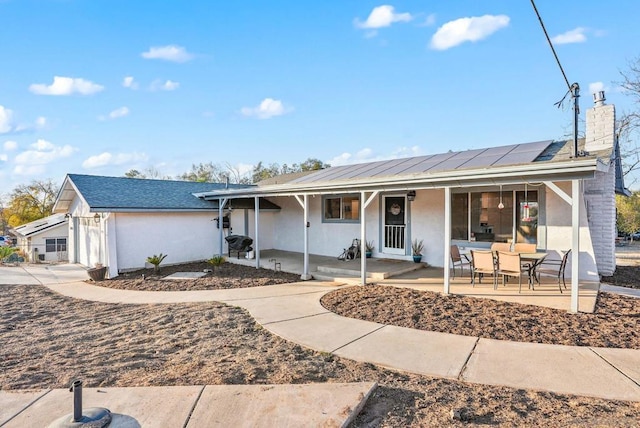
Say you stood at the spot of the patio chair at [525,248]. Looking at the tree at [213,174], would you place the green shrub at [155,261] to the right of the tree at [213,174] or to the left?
left

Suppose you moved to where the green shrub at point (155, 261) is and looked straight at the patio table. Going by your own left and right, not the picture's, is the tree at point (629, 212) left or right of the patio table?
left

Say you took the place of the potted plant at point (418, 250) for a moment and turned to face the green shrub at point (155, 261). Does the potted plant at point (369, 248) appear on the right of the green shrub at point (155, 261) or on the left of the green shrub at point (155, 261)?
right

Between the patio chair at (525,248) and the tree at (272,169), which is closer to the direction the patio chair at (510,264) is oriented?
the patio chair

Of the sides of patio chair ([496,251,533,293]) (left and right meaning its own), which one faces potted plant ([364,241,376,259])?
left

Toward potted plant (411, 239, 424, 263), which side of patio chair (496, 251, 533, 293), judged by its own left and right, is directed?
left

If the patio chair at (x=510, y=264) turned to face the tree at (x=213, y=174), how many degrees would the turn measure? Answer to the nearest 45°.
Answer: approximately 90° to its left

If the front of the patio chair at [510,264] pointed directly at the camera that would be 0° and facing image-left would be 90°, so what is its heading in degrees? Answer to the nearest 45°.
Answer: approximately 225°

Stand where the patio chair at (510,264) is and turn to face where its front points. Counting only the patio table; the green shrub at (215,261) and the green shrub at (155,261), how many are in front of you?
1
